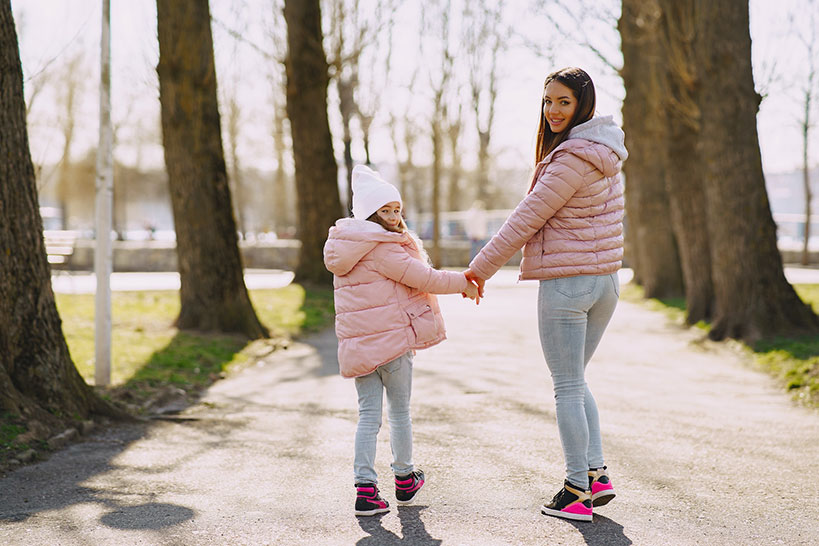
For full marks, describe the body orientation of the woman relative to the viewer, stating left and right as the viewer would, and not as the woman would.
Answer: facing away from the viewer and to the left of the viewer

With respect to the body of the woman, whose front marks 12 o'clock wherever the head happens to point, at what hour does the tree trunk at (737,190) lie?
The tree trunk is roughly at 2 o'clock from the woman.

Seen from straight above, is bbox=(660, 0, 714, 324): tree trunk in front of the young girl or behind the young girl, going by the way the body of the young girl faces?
in front

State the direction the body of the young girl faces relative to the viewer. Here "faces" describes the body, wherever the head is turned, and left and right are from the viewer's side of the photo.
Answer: facing away from the viewer and to the right of the viewer

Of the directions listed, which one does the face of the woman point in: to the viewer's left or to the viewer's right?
to the viewer's left

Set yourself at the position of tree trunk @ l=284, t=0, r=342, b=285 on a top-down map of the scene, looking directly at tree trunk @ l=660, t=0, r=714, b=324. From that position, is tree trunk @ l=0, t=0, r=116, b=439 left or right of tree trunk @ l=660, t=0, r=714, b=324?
right

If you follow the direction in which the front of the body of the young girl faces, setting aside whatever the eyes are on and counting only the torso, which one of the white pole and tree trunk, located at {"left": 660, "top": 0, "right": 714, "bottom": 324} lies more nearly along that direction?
the tree trunk

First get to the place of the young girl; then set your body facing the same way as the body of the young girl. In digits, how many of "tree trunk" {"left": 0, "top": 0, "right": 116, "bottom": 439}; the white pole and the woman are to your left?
2

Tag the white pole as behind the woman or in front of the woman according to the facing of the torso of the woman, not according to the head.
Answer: in front

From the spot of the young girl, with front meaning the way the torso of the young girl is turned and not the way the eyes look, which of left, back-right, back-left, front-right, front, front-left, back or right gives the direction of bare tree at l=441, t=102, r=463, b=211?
front-left

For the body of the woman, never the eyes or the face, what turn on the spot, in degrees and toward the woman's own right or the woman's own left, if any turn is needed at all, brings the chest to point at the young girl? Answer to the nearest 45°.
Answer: approximately 45° to the woman's own left

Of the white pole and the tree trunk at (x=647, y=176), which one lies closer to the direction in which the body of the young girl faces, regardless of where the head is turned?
the tree trunk

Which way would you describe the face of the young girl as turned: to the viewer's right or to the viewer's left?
to the viewer's right

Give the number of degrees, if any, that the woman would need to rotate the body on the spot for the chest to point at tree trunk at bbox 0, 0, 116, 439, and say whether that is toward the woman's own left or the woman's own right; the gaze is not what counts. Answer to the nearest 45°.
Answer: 0° — they already face it
